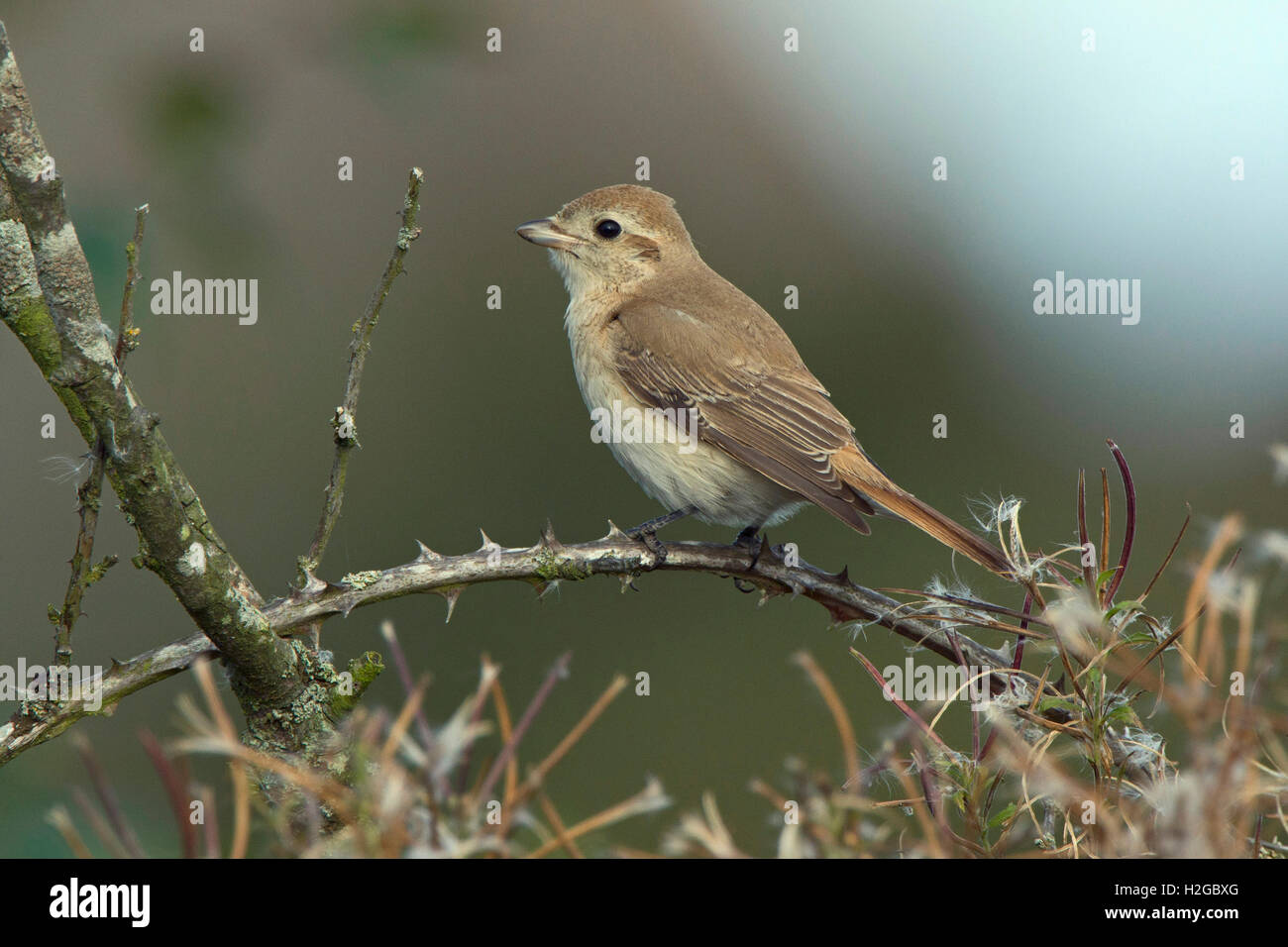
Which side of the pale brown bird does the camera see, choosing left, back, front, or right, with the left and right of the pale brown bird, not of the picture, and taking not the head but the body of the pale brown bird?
left
